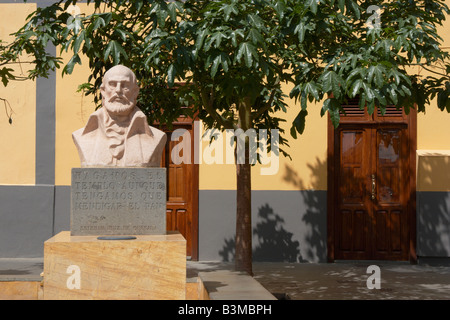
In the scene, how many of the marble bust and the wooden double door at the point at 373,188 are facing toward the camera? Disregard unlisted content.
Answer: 2

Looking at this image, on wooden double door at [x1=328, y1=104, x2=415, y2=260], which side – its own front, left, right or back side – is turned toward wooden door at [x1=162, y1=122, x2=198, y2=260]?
right

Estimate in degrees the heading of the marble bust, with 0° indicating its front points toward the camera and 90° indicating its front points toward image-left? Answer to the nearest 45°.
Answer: approximately 0°

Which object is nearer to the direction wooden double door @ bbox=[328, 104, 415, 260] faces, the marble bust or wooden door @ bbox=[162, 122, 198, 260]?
the marble bust

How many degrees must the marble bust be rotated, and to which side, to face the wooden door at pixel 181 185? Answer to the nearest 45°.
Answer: approximately 180°

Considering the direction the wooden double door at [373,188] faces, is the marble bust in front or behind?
in front

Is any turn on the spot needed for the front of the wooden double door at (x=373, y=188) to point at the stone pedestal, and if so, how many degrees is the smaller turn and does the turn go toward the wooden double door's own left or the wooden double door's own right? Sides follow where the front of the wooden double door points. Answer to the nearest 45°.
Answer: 0° — it already faces it
